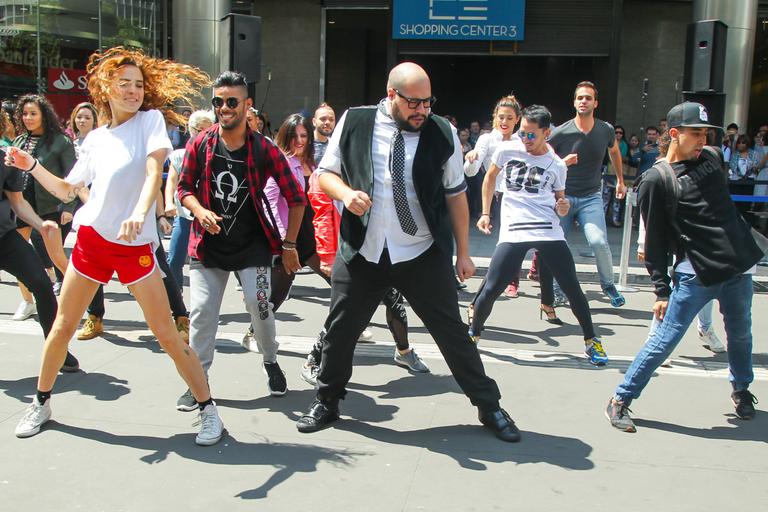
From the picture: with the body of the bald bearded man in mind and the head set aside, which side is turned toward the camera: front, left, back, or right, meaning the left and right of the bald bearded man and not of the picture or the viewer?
front

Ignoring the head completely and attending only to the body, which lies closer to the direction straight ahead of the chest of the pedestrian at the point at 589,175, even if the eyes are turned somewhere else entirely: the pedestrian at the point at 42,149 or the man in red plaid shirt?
the man in red plaid shirt

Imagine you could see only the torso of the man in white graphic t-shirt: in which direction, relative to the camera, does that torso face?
toward the camera

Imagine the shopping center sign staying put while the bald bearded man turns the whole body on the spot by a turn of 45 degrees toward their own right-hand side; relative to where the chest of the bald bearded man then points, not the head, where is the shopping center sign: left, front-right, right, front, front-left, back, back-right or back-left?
back-right

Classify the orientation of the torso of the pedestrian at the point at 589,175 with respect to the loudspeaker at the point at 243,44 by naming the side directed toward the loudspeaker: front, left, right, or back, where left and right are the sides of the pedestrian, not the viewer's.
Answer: right

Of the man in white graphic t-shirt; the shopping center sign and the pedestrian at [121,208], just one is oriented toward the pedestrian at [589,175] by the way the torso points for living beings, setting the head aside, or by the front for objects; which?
the shopping center sign

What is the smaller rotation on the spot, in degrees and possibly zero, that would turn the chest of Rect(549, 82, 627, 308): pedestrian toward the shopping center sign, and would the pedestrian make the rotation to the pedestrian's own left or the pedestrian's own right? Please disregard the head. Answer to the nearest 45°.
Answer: approximately 180°

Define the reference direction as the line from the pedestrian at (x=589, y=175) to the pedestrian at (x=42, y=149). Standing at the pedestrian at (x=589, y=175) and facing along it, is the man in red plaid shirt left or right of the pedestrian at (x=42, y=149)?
left

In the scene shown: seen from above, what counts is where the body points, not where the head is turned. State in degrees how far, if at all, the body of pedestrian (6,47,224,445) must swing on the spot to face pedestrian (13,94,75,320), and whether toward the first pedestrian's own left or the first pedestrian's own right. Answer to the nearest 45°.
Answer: approximately 180°

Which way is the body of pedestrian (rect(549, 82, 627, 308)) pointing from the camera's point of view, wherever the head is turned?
toward the camera

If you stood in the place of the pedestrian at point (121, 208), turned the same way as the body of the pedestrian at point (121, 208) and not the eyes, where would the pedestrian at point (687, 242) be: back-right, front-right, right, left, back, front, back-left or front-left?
left

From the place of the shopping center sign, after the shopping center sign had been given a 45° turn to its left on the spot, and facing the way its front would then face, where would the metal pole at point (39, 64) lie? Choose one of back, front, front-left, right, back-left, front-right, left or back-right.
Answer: back-right

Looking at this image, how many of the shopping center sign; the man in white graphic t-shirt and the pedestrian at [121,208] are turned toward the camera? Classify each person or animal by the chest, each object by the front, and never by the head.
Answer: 3

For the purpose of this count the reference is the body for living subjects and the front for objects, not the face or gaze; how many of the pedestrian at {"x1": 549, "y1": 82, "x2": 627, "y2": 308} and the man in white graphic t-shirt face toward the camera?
2
